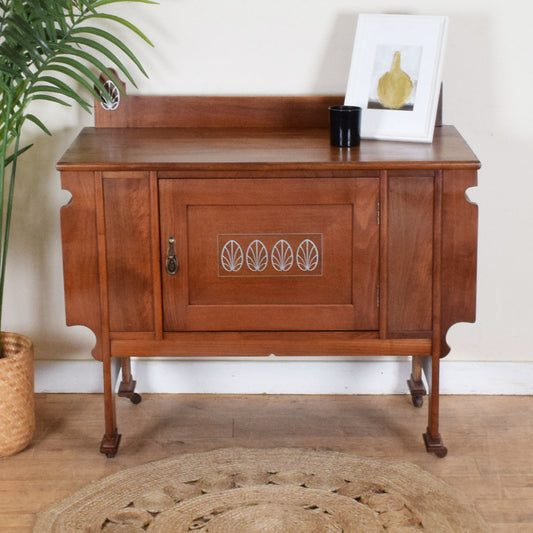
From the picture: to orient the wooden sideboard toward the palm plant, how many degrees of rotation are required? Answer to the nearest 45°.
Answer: approximately 90° to its right

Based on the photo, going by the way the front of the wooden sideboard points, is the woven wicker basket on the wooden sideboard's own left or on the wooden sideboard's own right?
on the wooden sideboard's own right

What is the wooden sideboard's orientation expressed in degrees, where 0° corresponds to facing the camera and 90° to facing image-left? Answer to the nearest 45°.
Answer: approximately 0°
